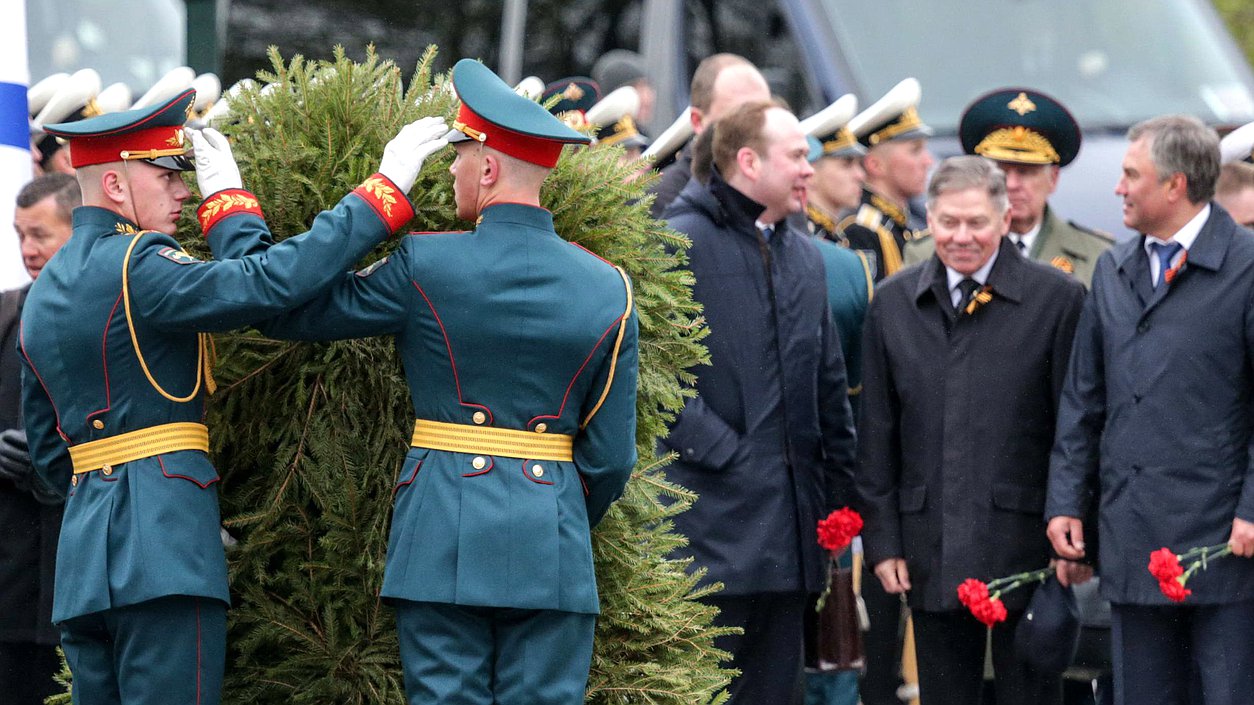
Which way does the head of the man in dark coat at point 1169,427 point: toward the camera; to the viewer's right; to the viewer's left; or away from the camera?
to the viewer's left

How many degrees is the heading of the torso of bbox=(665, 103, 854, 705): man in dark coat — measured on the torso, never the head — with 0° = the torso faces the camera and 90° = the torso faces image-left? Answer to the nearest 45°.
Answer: approximately 315°

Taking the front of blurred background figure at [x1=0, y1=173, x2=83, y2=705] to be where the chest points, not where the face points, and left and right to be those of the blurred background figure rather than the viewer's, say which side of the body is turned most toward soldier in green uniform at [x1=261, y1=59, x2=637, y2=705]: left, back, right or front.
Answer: left

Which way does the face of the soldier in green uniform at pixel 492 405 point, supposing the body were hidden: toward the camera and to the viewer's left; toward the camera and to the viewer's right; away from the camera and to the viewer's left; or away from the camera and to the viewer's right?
away from the camera and to the viewer's left

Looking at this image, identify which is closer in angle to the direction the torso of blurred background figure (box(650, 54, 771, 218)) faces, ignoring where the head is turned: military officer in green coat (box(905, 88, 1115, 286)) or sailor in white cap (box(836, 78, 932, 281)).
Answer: the military officer in green coat

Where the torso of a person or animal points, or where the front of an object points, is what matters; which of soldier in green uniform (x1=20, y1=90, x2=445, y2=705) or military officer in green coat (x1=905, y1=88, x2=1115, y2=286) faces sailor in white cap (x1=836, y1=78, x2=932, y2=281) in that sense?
the soldier in green uniform
